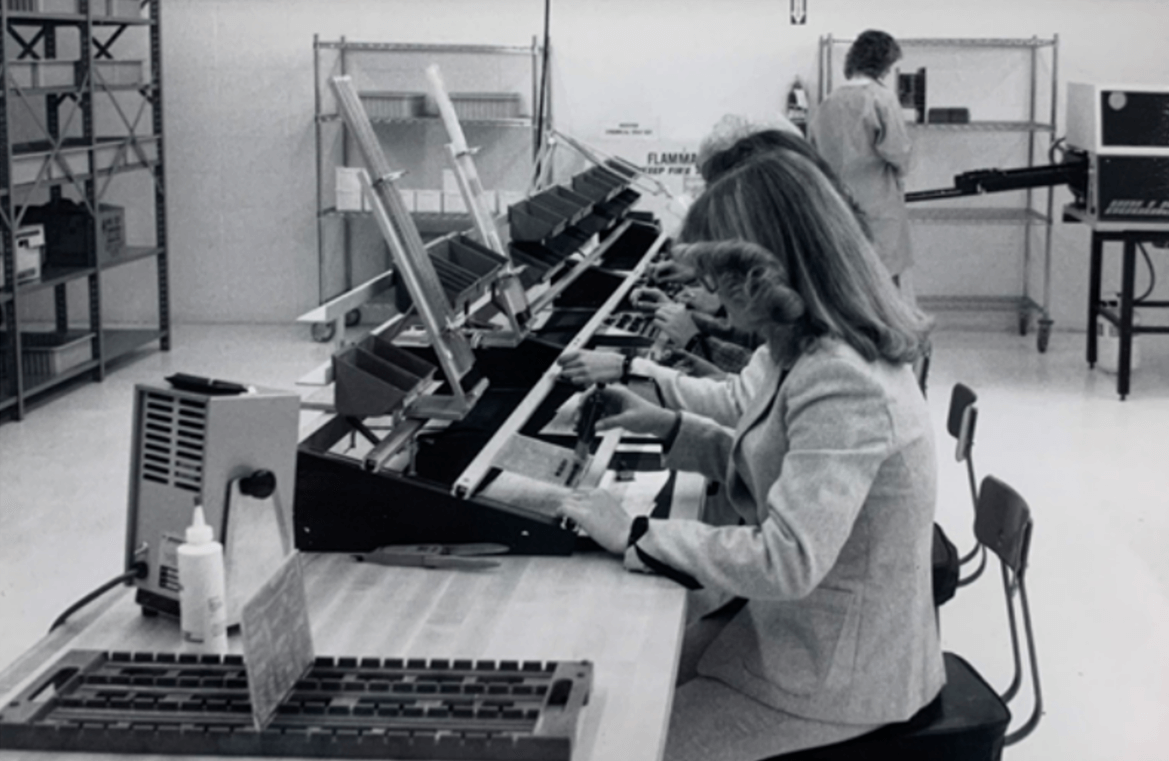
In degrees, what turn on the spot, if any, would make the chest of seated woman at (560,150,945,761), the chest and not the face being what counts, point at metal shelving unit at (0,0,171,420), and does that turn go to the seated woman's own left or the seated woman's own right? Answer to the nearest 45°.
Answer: approximately 45° to the seated woman's own right

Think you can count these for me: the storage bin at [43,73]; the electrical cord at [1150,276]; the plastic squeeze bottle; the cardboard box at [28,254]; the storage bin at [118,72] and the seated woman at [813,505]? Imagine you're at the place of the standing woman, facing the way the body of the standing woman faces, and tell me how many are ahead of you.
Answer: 1

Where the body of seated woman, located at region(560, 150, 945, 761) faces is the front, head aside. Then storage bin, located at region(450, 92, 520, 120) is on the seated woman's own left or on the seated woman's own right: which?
on the seated woman's own right

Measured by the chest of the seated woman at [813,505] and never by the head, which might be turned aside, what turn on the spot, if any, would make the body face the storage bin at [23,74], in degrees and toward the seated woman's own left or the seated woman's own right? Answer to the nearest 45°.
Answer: approximately 45° to the seated woman's own right

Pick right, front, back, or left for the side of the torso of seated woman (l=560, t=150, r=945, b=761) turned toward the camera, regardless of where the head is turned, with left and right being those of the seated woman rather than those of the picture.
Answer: left

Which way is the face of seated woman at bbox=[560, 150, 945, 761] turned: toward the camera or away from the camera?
away from the camera

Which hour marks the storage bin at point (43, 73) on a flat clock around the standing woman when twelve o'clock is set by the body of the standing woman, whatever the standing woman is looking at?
The storage bin is roughly at 7 o'clock from the standing woman.

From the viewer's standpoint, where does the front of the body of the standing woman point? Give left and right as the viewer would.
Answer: facing away from the viewer and to the right of the viewer

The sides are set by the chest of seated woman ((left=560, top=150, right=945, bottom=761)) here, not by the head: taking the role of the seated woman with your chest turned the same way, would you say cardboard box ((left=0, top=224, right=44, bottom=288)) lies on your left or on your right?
on your right

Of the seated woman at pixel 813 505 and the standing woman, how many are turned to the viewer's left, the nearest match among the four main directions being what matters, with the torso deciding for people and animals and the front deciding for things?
1

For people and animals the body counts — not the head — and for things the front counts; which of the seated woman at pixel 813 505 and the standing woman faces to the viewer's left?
the seated woman

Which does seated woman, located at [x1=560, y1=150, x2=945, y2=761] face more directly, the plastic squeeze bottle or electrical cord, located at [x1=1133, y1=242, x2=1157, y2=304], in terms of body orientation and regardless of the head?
the plastic squeeze bottle
